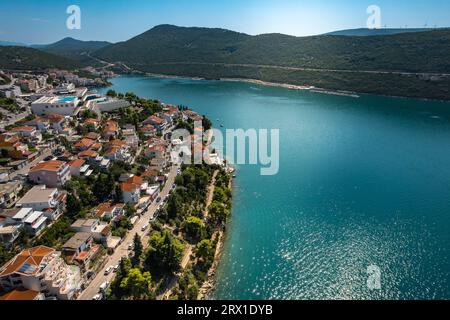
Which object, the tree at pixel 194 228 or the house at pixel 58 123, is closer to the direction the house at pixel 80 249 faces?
the tree

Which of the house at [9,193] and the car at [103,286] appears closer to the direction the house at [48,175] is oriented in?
the car

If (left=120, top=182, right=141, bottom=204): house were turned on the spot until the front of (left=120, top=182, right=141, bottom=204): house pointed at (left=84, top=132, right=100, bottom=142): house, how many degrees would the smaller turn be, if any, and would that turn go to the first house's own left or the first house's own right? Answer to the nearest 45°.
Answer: approximately 135° to the first house's own left

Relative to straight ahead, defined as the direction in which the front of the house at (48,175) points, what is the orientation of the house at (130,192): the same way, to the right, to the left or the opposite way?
the same way

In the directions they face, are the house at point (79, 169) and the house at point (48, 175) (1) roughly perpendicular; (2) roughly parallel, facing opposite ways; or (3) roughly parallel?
roughly parallel
